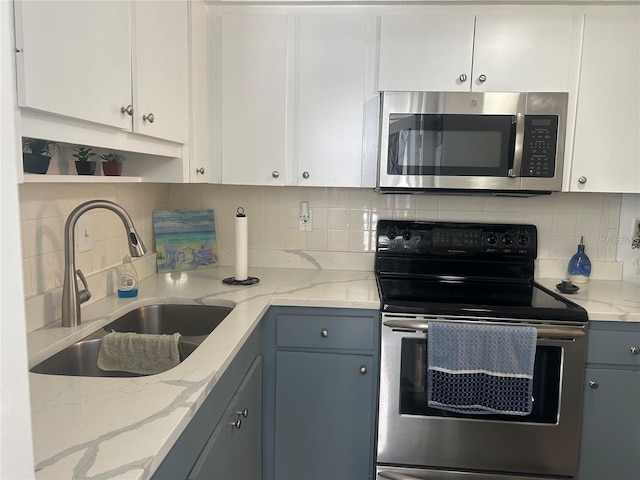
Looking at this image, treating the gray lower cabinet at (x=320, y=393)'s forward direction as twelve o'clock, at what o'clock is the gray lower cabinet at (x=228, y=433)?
the gray lower cabinet at (x=228, y=433) is roughly at 1 o'clock from the gray lower cabinet at (x=320, y=393).

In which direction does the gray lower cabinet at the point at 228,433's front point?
to the viewer's right

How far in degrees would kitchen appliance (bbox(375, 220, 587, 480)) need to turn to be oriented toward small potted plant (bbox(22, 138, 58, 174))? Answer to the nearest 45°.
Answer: approximately 45° to its right

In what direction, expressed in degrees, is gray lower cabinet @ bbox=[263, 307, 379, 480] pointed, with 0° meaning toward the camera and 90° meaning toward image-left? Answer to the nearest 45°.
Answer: approximately 0°

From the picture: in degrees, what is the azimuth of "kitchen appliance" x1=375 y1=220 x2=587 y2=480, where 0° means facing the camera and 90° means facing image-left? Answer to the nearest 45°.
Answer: approximately 0°

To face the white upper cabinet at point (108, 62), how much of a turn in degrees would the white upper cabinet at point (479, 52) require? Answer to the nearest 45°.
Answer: approximately 45° to its right
